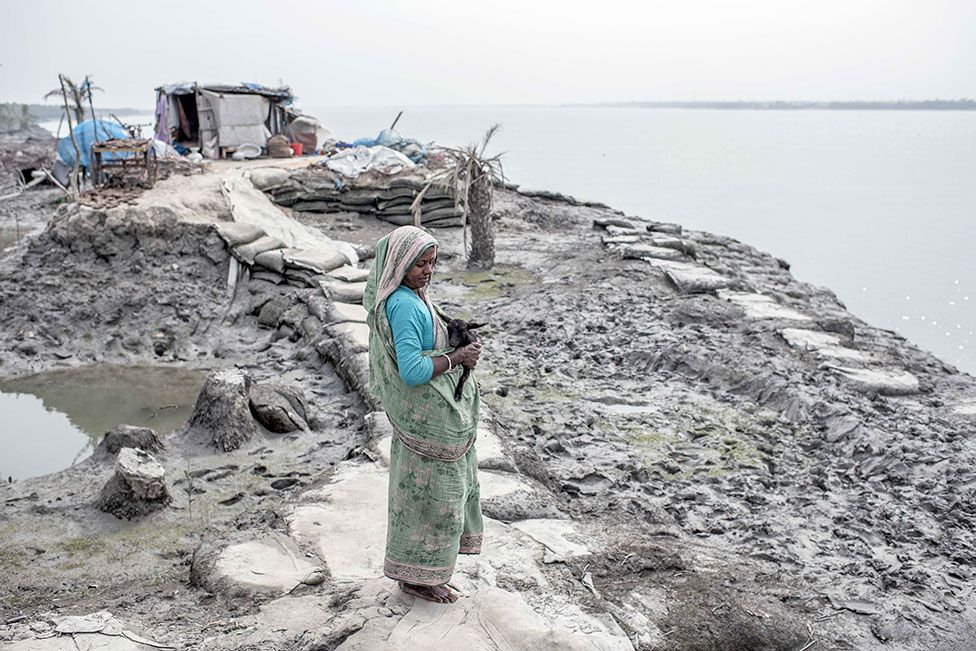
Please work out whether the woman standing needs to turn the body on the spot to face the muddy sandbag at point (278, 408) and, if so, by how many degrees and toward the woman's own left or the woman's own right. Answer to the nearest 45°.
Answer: approximately 90° to the woman's own left

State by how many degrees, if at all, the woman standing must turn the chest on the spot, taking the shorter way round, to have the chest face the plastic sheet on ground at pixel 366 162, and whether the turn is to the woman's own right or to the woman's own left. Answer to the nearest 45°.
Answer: approximately 90° to the woman's own left

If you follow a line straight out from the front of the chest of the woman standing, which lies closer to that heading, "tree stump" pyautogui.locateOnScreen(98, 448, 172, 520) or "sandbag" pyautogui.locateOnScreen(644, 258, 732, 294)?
the sandbag

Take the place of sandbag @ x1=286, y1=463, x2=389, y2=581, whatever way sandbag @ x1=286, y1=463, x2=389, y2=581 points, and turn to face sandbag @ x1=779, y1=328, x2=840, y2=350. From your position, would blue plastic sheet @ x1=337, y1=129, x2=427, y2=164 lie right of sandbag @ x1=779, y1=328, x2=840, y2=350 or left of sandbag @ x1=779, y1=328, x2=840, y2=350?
left

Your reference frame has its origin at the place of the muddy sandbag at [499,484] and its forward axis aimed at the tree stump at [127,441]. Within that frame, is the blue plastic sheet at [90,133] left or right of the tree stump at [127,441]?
right

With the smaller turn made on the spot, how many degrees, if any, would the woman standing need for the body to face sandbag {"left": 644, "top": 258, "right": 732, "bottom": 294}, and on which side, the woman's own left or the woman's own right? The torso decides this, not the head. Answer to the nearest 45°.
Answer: approximately 45° to the woman's own left

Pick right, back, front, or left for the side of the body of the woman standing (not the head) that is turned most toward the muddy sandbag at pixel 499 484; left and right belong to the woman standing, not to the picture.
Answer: left

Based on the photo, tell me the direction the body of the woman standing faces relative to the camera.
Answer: to the viewer's right

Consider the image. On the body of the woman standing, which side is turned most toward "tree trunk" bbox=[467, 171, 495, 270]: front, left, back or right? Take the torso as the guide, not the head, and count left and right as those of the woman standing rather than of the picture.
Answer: left

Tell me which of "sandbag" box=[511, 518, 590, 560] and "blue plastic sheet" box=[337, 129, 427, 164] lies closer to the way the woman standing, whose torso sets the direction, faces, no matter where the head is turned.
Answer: the sandbag

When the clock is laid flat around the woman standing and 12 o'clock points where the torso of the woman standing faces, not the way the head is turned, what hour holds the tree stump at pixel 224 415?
The tree stump is roughly at 8 o'clock from the woman standing.

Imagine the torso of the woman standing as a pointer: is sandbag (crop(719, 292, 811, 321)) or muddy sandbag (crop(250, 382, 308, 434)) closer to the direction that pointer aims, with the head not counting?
the sandbag (crop(719, 292, 811, 321))

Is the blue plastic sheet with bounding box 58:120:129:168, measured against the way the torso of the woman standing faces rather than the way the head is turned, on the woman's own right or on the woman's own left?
on the woman's own left
